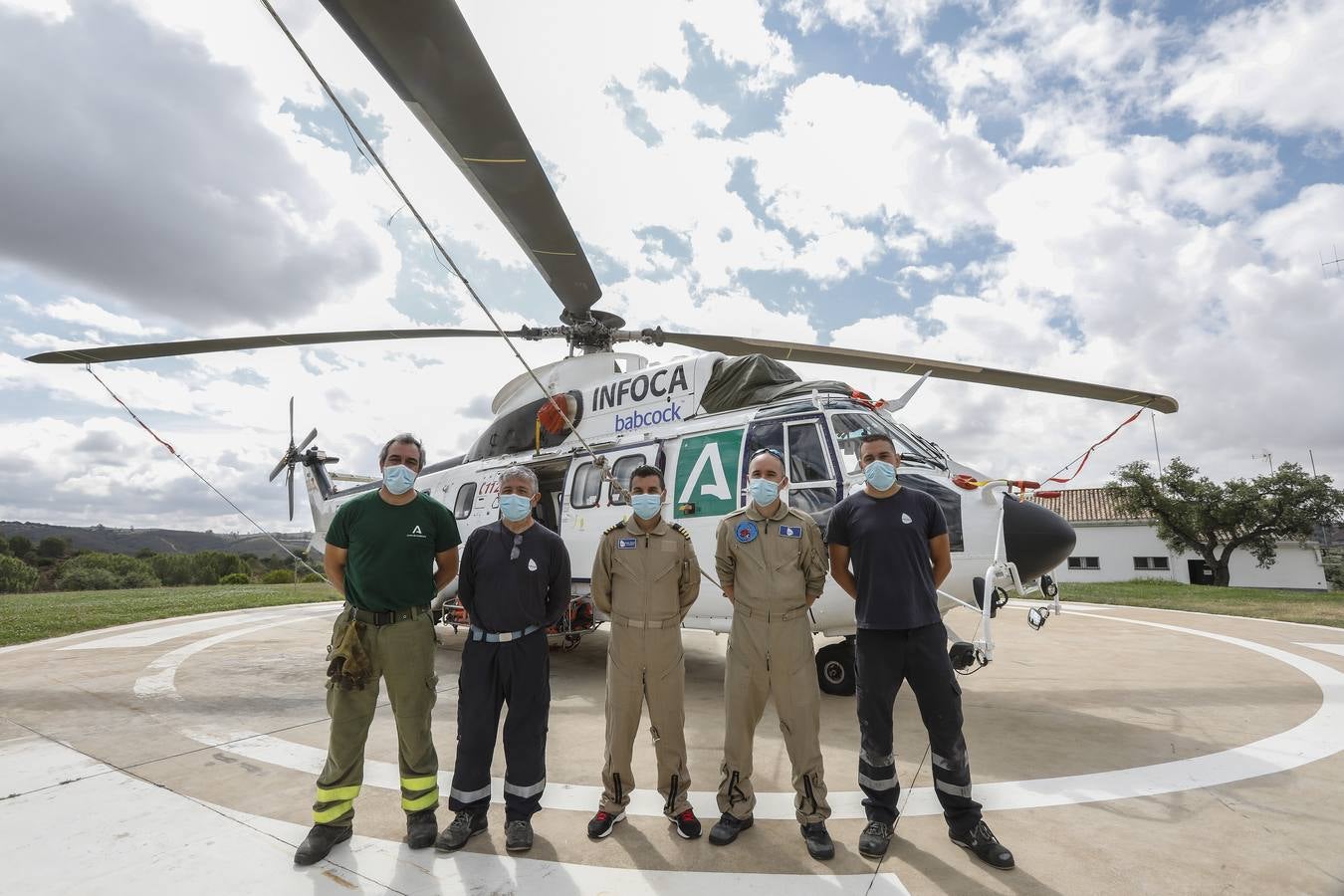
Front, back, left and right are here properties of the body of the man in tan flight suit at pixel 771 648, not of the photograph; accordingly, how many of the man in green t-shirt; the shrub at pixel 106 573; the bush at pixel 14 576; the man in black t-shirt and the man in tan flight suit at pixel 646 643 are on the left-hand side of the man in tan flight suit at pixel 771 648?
1

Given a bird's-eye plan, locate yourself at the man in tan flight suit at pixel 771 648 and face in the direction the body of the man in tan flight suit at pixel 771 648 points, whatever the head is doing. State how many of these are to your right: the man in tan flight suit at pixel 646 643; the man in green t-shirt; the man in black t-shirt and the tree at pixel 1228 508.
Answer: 2

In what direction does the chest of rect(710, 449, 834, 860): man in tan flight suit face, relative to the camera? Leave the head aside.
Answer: toward the camera

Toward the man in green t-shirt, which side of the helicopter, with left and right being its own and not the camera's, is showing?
right

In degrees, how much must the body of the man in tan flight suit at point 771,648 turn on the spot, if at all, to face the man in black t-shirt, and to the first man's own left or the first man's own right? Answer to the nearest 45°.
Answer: approximately 90° to the first man's own left

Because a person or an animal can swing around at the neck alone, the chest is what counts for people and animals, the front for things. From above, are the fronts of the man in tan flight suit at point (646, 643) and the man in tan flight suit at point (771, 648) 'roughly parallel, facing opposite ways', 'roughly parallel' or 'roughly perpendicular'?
roughly parallel

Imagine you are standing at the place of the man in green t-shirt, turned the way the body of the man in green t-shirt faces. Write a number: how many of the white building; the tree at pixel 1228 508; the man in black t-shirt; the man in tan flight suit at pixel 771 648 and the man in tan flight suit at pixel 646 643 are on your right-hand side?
0

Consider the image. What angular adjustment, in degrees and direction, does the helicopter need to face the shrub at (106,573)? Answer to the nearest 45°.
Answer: approximately 180°

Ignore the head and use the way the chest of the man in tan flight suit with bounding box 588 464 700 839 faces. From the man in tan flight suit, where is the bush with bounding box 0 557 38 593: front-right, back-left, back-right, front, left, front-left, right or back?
back-right

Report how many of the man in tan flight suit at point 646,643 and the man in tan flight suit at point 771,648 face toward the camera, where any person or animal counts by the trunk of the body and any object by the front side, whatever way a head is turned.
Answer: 2

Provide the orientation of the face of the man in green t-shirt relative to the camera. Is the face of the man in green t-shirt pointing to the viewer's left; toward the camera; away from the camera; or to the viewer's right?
toward the camera

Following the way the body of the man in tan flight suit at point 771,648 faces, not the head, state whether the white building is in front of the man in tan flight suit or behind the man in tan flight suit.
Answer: behind

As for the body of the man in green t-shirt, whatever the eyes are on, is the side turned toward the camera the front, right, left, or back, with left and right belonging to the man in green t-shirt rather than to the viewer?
front

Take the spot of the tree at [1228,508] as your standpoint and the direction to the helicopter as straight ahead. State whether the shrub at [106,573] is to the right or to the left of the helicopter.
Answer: right

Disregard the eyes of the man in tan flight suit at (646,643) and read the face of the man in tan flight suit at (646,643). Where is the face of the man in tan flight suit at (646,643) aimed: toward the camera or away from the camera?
toward the camera

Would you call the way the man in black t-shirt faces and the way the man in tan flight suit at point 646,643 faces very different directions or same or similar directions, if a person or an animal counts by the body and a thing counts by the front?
same or similar directions

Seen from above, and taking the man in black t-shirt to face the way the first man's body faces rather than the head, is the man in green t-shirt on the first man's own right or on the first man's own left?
on the first man's own right

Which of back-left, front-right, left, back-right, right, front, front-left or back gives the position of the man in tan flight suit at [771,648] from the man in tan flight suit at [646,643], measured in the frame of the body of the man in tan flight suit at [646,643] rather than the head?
left

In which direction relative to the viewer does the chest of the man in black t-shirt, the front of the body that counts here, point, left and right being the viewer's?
facing the viewer
